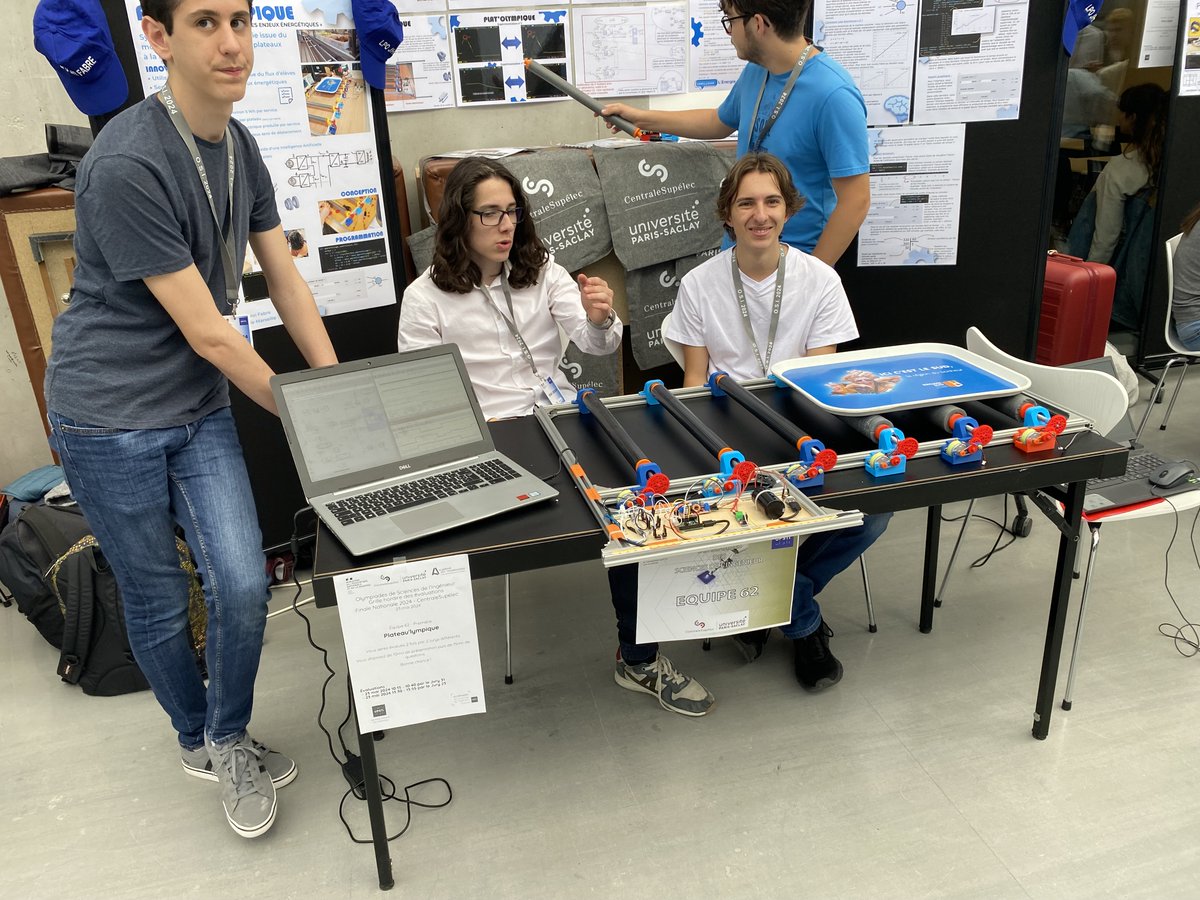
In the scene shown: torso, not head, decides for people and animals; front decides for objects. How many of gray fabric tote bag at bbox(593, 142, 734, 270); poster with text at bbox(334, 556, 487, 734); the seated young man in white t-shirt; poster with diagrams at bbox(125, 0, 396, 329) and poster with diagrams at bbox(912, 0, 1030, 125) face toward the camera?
5

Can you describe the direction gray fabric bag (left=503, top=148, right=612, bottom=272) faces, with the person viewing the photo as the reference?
facing the viewer

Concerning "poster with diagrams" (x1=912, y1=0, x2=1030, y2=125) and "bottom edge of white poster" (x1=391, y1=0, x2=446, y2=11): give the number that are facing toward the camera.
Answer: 2

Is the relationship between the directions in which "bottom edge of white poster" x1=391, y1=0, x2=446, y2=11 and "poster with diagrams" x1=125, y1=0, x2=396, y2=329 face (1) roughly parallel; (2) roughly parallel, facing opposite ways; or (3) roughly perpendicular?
roughly parallel

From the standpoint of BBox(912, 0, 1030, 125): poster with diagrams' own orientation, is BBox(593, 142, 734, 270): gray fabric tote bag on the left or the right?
on its right

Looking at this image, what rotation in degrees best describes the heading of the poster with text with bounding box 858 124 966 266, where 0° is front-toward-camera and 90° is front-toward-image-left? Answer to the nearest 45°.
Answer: approximately 0°

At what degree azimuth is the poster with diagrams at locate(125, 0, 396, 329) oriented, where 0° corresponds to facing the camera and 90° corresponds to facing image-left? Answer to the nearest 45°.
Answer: approximately 0°

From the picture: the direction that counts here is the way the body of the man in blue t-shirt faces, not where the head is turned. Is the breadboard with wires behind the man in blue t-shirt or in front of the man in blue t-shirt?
in front

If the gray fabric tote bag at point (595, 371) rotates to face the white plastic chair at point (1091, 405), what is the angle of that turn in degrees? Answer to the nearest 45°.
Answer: approximately 45° to its left

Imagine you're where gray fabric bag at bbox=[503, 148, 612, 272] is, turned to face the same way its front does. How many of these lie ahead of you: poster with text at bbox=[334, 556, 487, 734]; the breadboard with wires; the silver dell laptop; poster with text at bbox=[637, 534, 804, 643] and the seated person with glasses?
5

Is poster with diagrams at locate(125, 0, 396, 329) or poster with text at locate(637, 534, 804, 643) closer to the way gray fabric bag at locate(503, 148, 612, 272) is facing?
the poster with text

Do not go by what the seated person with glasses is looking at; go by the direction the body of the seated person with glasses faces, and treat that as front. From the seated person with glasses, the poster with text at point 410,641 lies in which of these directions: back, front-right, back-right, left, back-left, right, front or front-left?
front-right

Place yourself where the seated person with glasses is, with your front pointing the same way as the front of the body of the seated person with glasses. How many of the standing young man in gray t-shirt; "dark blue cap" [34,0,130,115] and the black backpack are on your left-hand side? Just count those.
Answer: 0

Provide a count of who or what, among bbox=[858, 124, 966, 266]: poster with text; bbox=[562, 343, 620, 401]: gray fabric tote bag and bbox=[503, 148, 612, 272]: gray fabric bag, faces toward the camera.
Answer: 3

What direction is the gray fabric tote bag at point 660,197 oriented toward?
toward the camera

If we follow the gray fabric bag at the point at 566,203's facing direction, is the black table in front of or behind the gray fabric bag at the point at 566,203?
in front

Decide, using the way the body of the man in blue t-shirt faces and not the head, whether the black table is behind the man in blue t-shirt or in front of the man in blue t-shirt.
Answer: in front

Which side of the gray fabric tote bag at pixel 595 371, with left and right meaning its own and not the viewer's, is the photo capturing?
front

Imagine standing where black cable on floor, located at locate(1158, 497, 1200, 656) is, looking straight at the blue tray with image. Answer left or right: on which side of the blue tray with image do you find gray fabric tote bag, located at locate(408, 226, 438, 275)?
right

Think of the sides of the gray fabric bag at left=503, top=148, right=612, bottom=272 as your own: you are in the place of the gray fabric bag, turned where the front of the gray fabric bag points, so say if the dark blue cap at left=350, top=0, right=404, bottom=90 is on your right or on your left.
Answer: on your right

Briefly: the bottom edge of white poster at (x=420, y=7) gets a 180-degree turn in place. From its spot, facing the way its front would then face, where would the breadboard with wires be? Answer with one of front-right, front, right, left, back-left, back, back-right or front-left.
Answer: back
